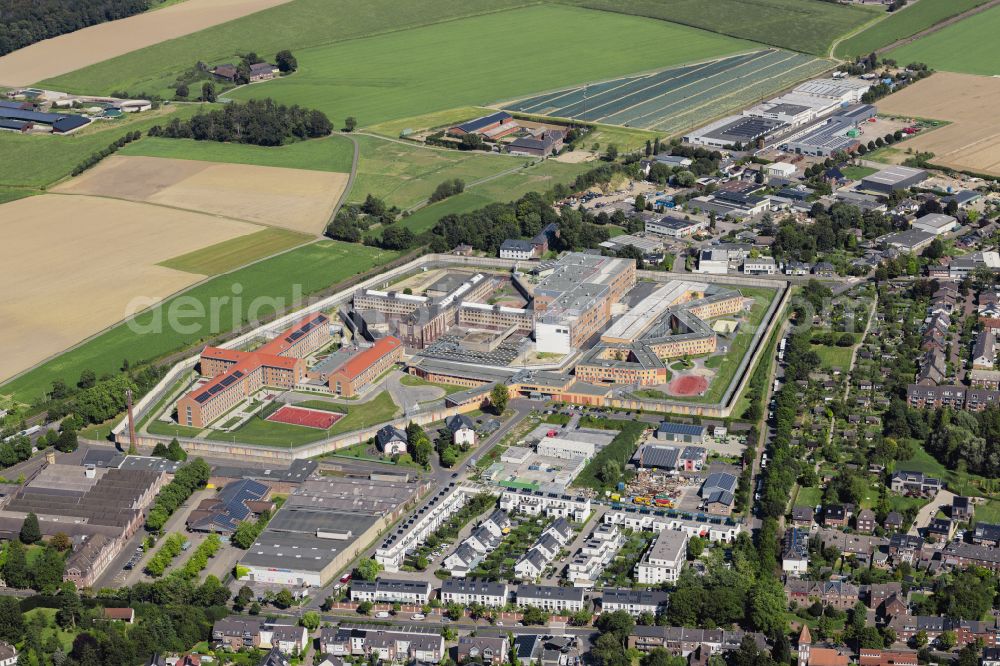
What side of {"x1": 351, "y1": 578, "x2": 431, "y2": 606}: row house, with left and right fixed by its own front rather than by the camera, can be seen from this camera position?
front

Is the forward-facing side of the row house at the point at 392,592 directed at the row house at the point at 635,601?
no

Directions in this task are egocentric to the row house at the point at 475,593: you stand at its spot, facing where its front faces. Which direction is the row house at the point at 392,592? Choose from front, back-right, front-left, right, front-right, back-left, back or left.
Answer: right

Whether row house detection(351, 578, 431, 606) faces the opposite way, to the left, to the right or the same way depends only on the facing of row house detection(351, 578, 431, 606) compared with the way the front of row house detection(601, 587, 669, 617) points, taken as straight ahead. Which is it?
the same way

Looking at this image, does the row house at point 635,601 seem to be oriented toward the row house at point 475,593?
no

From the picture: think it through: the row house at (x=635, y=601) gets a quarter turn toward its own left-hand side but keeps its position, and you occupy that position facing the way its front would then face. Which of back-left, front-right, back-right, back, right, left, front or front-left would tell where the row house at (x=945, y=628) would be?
front

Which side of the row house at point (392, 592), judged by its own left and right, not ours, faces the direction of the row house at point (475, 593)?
left

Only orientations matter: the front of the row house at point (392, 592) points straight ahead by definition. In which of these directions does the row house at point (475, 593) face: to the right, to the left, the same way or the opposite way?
the same way

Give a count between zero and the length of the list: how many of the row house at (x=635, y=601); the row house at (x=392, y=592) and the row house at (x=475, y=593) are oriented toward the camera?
3

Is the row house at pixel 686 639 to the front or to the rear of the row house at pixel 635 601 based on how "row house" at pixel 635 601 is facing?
to the front

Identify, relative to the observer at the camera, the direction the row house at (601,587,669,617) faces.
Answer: facing the viewer

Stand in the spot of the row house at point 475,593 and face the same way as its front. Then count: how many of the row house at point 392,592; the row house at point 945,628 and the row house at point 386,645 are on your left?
1

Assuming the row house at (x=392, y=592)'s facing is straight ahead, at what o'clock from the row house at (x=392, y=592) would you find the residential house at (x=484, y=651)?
The residential house is roughly at 11 o'clock from the row house.

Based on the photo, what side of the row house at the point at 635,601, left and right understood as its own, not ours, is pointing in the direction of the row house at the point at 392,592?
right

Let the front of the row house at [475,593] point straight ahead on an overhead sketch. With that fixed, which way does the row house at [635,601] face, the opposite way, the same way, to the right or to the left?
the same way

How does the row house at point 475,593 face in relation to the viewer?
toward the camera

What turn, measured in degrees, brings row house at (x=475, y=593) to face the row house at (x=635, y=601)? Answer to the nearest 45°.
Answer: approximately 90° to its left
